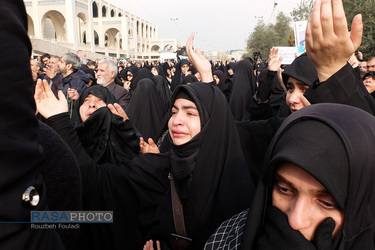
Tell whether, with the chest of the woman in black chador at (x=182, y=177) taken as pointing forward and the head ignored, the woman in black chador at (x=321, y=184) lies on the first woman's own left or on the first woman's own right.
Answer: on the first woman's own left

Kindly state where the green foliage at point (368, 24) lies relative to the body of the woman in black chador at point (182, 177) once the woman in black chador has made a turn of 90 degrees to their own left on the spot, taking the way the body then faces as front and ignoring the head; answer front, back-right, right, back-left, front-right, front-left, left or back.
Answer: left

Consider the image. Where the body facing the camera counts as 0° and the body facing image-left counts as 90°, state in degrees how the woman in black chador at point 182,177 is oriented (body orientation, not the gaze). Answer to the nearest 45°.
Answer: approximately 45°

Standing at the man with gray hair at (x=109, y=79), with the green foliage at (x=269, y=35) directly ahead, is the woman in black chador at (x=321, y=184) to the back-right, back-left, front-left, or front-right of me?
back-right

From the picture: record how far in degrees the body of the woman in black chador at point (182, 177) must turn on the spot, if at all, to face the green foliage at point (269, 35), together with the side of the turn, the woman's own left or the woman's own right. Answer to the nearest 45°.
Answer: approximately 180°

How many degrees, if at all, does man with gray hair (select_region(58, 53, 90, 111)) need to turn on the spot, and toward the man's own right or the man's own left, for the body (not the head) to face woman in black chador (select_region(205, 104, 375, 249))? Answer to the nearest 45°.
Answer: approximately 90° to the man's own left

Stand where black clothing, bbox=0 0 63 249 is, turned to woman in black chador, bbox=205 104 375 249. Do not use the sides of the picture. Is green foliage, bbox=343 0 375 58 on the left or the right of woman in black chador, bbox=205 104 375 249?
left

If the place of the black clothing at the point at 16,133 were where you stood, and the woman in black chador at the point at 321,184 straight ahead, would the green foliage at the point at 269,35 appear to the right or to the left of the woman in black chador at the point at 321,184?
left

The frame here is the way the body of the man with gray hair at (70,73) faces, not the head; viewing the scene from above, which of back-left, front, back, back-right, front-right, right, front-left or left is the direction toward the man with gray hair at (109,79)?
back-left

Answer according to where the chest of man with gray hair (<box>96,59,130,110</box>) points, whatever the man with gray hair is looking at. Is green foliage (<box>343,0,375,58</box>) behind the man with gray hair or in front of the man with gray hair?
behind
